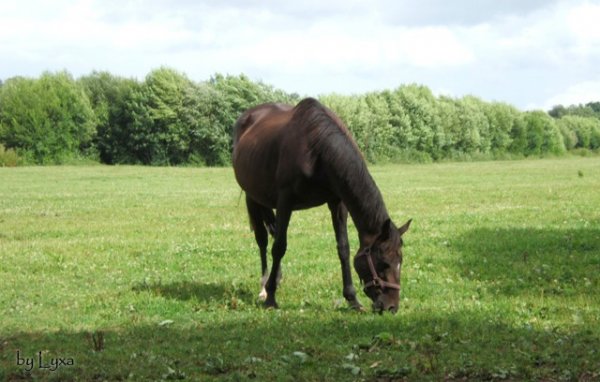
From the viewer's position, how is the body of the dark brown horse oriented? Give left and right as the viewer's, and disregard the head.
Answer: facing the viewer and to the right of the viewer
